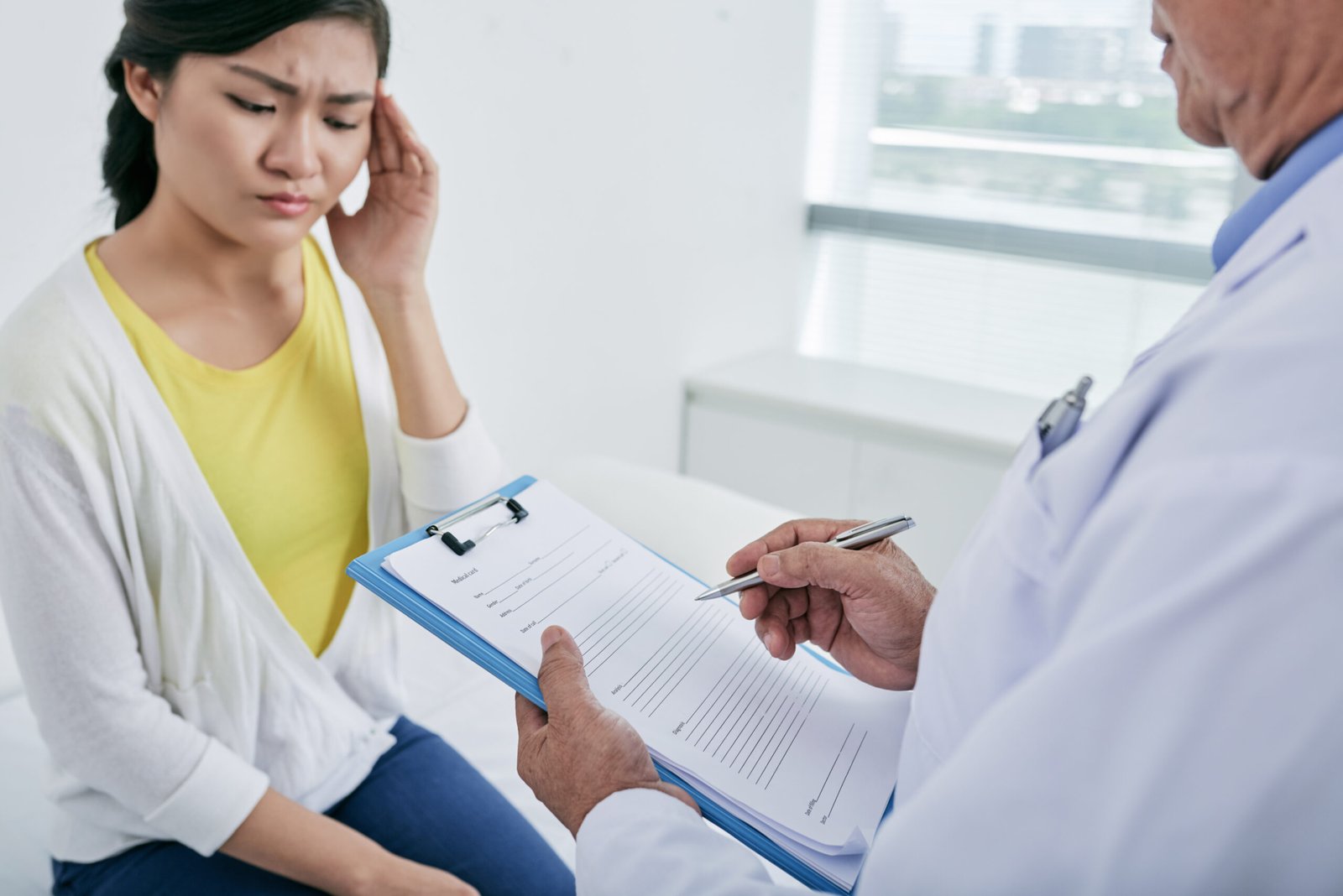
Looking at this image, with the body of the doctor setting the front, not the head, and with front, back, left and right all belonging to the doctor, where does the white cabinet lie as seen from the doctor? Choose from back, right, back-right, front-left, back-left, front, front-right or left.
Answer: right

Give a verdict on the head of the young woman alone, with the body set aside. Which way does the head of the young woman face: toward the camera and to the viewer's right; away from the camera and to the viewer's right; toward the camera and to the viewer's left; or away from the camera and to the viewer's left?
toward the camera and to the viewer's right

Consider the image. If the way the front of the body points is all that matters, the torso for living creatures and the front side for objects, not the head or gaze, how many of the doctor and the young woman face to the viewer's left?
1

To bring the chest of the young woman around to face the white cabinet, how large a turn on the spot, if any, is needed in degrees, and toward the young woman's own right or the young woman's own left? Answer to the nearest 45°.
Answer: approximately 90° to the young woman's own left

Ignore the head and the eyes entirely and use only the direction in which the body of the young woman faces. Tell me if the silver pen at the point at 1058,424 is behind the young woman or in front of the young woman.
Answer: in front

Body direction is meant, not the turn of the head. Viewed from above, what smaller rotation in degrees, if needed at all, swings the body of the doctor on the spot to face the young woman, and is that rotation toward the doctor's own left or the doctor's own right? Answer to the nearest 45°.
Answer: approximately 45° to the doctor's own right

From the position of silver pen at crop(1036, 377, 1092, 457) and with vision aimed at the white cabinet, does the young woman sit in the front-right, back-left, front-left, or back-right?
front-left

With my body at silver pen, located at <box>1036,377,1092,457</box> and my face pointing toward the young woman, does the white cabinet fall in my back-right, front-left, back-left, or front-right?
front-right

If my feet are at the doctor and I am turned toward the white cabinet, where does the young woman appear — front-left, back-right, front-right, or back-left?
front-left

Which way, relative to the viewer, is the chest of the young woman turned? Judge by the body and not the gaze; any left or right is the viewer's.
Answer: facing the viewer and to the right of the viewer

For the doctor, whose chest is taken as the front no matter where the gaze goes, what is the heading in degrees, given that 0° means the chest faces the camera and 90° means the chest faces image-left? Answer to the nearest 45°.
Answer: approximately 90°

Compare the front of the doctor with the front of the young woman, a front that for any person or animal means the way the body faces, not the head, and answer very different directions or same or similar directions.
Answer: very different directions
